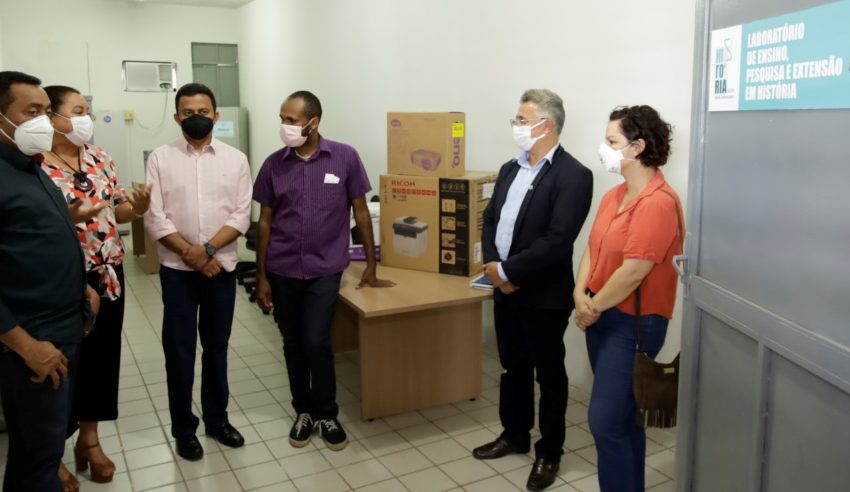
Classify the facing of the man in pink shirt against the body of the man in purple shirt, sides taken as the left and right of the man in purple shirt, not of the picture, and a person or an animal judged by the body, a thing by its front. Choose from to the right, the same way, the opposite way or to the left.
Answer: the same way

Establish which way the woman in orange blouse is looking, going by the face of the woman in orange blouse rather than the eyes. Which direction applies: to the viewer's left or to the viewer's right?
to the viewer's left

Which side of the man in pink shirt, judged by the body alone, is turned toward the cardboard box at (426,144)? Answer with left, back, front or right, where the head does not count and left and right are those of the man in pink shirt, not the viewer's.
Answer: left

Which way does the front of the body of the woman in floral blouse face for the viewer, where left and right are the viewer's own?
facing the viewer and to the right of the viewer

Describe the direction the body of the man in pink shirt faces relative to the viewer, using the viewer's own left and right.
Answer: facing the viewer

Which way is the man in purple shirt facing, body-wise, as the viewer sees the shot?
toward the camera

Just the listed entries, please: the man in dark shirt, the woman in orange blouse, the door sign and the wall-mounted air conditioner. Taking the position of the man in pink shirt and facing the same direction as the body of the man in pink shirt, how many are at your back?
1

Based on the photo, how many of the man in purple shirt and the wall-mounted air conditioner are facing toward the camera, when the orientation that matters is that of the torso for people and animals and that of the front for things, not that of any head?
2

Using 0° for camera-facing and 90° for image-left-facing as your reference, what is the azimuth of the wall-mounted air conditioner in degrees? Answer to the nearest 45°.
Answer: approximately 0°

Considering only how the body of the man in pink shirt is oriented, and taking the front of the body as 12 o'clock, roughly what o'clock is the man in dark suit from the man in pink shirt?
The man in dark suit is roughly at 10 o'clock from the man in pink shirt.

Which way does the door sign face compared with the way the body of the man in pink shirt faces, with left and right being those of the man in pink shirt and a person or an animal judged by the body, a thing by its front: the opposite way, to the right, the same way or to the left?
to the right

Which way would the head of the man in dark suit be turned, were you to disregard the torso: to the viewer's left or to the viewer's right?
to the viewer's left

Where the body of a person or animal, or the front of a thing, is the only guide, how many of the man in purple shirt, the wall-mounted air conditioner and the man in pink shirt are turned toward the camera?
3

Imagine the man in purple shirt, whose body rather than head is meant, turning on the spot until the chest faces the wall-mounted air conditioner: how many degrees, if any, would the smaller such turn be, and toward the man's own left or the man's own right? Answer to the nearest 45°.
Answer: approximately 180°

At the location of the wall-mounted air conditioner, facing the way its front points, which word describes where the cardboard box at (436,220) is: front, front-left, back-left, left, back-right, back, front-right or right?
front
